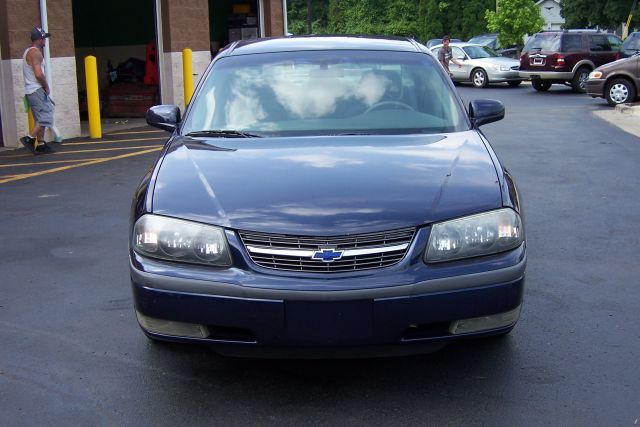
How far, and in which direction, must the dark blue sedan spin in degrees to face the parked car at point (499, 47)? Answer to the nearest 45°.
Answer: approximately 180°

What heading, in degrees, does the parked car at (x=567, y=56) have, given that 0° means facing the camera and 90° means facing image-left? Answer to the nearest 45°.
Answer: approximately 225°

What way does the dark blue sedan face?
toward the camera

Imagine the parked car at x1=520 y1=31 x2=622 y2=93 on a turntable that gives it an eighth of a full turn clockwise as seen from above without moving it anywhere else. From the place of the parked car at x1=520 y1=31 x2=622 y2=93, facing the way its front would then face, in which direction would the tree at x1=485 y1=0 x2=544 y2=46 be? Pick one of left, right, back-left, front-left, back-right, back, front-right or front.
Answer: left

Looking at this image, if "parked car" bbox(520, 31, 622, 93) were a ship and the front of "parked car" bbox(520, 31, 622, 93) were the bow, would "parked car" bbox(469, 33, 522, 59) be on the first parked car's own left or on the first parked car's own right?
on the first parked car's own left

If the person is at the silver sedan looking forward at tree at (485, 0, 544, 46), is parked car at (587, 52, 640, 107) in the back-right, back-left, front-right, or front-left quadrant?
back-right

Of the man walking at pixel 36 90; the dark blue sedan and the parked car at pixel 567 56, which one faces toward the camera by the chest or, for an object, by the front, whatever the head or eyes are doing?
the dark blue sedan

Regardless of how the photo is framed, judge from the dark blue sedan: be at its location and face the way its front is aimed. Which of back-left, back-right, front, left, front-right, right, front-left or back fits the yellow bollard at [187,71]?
back

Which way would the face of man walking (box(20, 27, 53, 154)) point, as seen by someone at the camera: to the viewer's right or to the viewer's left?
to the viewer's right

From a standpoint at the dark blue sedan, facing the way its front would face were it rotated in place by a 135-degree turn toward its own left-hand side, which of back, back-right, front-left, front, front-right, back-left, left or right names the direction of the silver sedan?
front-left

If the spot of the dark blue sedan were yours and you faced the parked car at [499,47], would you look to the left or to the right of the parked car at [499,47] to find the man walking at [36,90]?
left
